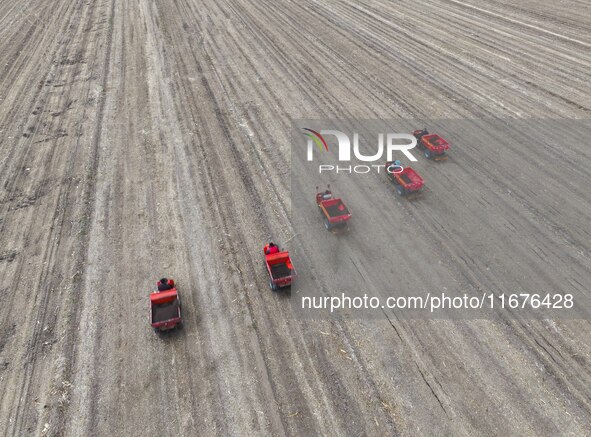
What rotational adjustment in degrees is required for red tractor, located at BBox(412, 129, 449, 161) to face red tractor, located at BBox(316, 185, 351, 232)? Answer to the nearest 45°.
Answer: approximately 90° to its left

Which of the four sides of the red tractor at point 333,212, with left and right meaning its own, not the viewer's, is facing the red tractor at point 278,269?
left

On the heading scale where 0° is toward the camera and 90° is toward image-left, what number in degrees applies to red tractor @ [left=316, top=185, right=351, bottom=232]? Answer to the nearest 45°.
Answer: approximately 135°

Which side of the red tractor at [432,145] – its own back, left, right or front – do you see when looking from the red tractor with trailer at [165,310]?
left

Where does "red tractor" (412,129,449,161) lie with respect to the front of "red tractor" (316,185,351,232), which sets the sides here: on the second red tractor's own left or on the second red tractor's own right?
on the second red tractor's own right

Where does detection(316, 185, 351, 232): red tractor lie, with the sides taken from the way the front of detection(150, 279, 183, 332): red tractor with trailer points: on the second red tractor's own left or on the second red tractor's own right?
on the second red tractor's own right

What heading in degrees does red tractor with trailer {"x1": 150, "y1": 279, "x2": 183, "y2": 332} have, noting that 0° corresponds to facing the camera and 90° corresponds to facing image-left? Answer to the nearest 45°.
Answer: approximately 180°

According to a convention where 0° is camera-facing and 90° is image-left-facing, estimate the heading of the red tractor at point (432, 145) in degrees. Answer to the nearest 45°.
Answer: approximately 135°
